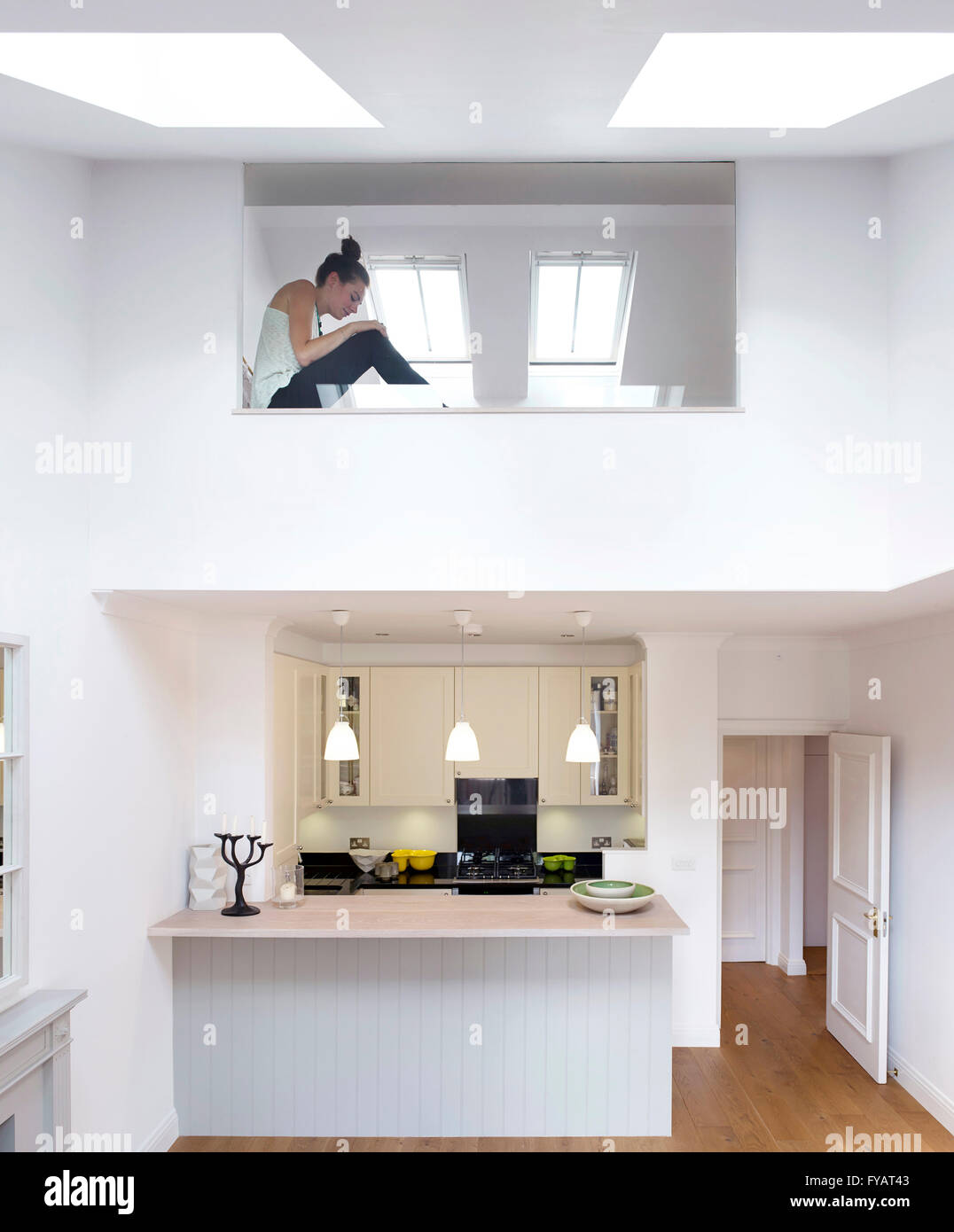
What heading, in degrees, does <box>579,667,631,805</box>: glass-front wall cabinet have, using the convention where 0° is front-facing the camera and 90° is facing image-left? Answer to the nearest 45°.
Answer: approximately 0°

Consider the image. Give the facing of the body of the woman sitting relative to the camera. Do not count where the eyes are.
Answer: to the viewer's right

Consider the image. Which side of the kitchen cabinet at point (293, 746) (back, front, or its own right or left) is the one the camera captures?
right

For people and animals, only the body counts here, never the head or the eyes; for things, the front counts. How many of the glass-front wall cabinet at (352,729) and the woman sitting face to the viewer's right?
1

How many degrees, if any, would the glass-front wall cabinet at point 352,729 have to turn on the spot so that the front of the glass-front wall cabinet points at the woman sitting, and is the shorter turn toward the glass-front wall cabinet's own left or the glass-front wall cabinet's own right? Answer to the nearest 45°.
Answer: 0° — it already faces them
